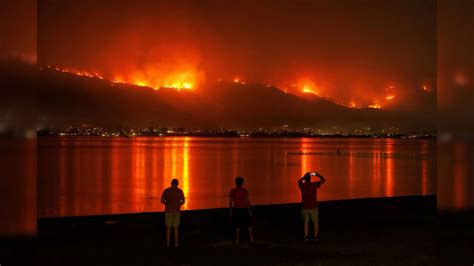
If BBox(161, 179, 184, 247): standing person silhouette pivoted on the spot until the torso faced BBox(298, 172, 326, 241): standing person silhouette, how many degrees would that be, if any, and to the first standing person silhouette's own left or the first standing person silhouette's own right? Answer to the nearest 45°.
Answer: approximately 90° to the first standing person silhouette's own right

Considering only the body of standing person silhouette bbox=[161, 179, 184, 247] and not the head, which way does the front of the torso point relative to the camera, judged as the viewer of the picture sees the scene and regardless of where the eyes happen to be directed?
away from the camera
